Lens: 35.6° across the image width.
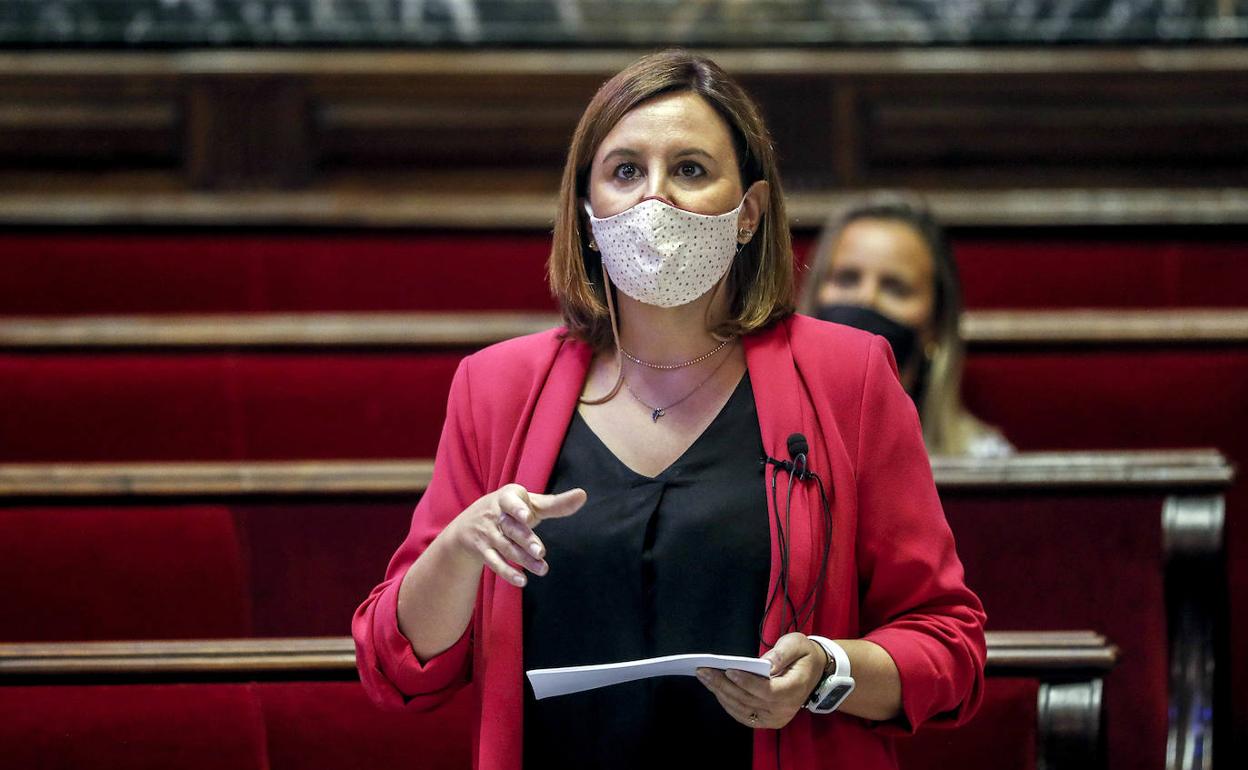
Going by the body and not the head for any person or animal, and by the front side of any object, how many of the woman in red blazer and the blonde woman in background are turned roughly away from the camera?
0

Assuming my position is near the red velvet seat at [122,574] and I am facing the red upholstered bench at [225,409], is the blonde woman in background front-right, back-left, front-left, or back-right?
front-right

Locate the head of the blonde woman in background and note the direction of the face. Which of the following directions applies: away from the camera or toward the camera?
toward the camera

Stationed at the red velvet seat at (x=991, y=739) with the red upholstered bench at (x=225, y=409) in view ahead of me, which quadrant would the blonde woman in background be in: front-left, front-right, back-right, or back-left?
front-right

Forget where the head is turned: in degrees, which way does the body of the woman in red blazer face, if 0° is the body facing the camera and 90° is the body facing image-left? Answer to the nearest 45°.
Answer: approximately 0°

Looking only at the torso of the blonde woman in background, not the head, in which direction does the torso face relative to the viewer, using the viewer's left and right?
facing the viewer and to the left of the viewer
